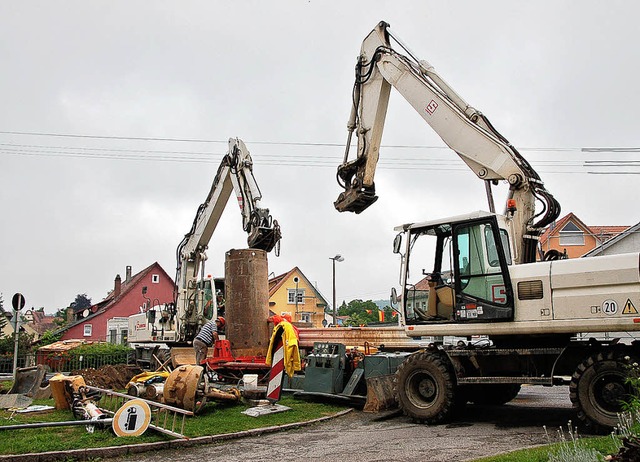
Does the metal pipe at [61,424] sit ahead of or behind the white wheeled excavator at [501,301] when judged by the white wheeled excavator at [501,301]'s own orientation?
ahead

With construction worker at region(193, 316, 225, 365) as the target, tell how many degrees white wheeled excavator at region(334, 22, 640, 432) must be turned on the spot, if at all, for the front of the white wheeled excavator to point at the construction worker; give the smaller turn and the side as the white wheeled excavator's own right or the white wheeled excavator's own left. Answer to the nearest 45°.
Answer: approximately 45° to the white wheeled excavator's own right

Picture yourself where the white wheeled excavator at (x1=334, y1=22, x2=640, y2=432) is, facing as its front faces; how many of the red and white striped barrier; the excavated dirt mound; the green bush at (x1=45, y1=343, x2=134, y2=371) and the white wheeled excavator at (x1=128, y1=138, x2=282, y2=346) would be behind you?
0

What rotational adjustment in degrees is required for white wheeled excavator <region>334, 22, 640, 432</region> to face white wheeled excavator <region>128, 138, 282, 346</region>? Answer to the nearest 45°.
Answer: approximately 45° to its right

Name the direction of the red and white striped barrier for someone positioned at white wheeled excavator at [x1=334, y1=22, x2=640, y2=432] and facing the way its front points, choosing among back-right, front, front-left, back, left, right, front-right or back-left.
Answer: front

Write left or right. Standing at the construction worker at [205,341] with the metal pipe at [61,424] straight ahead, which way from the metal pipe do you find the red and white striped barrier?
left

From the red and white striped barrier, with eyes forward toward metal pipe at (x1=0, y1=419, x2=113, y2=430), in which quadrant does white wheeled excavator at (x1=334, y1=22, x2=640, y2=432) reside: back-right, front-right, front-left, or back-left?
back-left

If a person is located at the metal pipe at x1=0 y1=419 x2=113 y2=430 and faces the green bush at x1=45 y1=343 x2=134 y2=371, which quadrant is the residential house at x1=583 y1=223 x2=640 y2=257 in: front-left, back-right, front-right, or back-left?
front-right

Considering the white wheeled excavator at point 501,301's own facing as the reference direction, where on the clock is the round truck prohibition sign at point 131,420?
The round truck prohibition sign is roughly at 11 o'clock from the white wheeled excavator.

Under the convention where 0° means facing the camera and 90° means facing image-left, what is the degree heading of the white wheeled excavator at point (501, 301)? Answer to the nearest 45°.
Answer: approximately 90°

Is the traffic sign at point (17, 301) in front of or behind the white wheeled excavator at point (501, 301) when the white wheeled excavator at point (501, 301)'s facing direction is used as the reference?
in front

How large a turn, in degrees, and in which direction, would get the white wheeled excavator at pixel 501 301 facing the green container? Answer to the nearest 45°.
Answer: approximately 45° to its right

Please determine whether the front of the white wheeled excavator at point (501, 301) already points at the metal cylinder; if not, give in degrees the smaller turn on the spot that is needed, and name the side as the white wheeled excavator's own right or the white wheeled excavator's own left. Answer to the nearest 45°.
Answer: approximately 45° to the white wheeled excavator's own right
